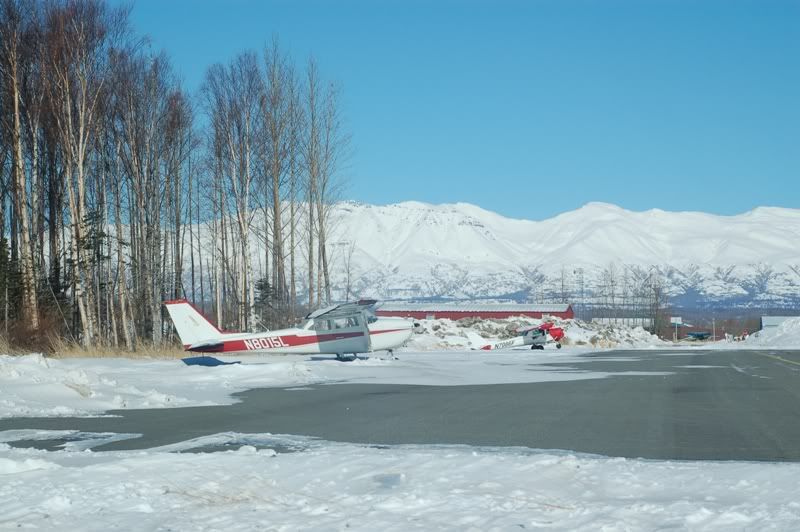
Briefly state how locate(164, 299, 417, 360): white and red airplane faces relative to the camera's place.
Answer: facing to the right of the viewer
